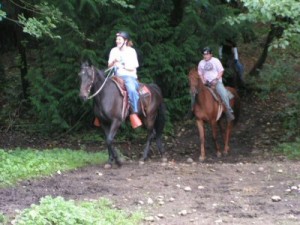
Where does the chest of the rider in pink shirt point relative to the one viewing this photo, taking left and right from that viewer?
facing the viewer and to the left of the viewer

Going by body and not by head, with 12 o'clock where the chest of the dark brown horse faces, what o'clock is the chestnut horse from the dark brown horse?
The chestnut horse is roughly at 6 o'clock from the dark brown horse.

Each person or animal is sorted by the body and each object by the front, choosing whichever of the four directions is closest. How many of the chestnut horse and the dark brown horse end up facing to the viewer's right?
0

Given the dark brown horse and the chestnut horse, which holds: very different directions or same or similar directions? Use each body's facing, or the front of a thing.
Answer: same or similar directions

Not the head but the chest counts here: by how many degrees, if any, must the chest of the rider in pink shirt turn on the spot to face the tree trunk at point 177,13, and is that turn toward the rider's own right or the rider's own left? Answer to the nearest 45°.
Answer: approximately 135° to the rider's own right

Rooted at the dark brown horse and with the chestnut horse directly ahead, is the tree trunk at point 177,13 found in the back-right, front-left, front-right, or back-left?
front-left

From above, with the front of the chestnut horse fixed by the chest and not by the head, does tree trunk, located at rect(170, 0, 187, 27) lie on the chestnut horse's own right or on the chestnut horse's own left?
on the chestnut horse's own right

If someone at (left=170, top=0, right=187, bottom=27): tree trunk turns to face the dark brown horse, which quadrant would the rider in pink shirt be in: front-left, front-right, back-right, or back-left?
front-left

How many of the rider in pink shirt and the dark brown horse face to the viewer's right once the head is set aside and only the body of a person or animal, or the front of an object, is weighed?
0

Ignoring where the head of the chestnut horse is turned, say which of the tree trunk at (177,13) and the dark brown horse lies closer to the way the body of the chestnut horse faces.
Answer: the dark brown horse
